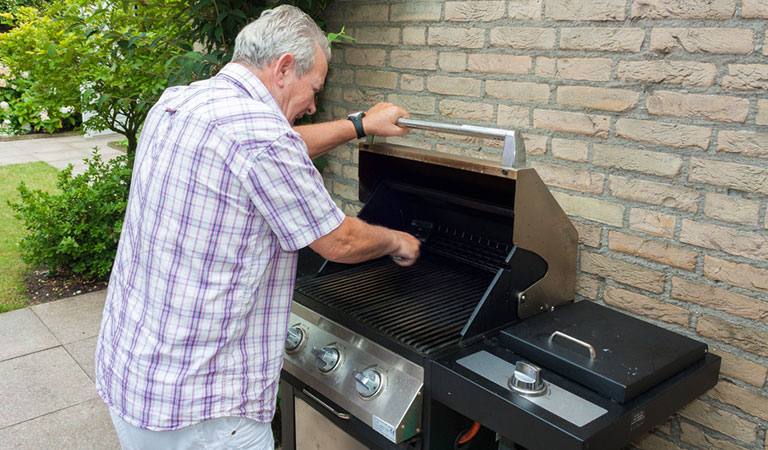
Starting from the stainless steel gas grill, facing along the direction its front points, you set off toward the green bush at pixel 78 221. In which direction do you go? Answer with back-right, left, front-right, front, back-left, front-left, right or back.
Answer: right

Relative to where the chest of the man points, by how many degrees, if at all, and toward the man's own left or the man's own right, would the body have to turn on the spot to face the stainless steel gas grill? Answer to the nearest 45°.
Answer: approximately 45° to the man's own right

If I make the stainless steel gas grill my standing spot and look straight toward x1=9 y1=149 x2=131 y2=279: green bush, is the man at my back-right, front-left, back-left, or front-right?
front-left

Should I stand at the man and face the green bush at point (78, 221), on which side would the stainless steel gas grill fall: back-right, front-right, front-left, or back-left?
back-right

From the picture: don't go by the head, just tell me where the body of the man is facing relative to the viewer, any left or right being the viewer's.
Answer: facing away from the viewer and to the right of the viewer

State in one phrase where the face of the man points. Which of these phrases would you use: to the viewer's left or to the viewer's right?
to the viewer's right

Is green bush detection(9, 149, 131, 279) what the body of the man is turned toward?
no

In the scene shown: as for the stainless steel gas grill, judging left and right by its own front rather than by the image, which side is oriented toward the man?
front

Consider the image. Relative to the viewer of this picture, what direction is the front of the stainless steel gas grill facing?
facing the viewer and to the left of the viewer

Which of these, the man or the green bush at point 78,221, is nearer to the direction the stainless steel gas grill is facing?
the man

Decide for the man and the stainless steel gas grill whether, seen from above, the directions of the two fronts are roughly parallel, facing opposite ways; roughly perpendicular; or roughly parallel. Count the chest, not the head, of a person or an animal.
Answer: roughly parallel, facing opposite ways
